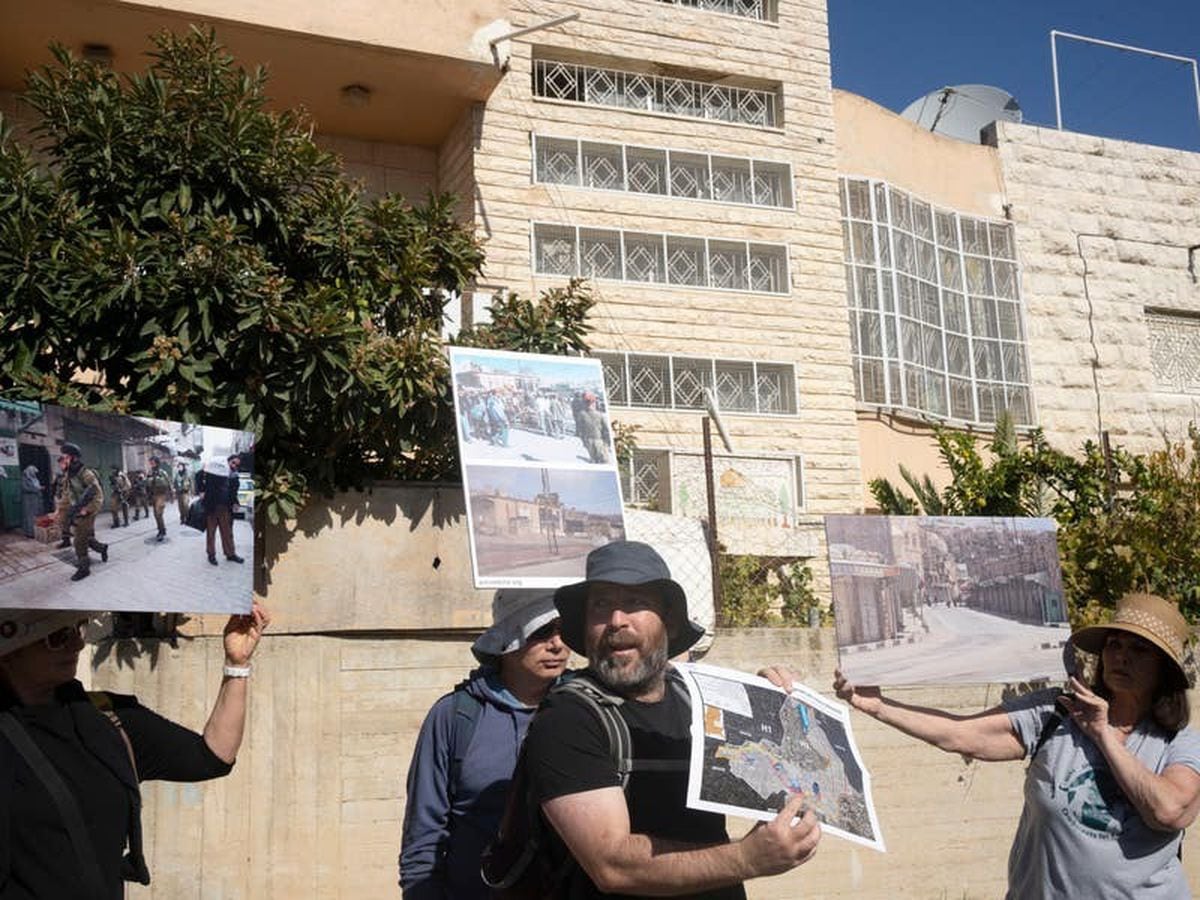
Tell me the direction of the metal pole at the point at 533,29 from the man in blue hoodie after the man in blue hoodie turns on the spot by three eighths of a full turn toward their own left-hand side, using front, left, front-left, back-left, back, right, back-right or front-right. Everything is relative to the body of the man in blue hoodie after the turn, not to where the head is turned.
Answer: front

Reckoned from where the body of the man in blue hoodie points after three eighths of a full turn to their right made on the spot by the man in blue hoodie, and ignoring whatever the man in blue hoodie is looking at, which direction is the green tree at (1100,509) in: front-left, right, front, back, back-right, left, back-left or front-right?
back-right

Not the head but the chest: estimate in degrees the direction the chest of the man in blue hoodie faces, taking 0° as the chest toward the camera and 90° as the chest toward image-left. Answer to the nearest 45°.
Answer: approximately 315°

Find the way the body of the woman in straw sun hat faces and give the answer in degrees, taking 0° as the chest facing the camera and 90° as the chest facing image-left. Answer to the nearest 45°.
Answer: approximately 45°

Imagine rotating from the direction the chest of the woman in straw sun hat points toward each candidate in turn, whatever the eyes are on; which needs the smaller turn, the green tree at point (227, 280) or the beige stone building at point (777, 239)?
the green tree

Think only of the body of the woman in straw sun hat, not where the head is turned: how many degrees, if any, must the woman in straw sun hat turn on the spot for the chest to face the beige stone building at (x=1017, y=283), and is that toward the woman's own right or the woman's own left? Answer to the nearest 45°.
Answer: approximately 135° to the woman's own right

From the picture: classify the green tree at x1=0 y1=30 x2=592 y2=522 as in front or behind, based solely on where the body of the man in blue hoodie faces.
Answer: behind

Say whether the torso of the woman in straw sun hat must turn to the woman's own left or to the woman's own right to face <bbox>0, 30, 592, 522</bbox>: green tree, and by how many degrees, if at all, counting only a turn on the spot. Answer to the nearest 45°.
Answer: approximately 45° to the woman's own right
